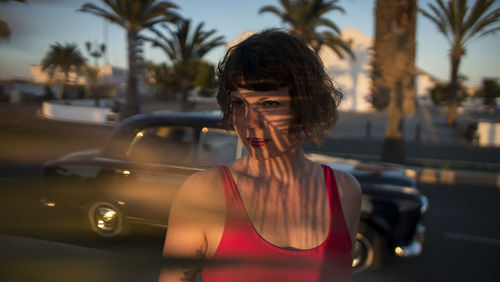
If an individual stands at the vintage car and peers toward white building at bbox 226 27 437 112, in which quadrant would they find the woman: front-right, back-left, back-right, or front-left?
back-right

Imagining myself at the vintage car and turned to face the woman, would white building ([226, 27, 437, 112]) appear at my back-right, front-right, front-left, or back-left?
back-left

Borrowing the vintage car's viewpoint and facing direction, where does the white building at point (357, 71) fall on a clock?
The white building is roughly at 8 o'clock from the vintage car.

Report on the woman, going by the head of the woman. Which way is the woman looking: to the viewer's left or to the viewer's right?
to the viewer's left

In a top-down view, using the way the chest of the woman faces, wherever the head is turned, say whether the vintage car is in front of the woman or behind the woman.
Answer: behind

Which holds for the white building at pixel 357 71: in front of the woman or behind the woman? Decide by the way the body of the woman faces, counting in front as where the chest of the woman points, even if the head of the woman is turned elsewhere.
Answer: behind

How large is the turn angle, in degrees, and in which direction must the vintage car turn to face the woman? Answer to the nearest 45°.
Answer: approximately 45° to its right
